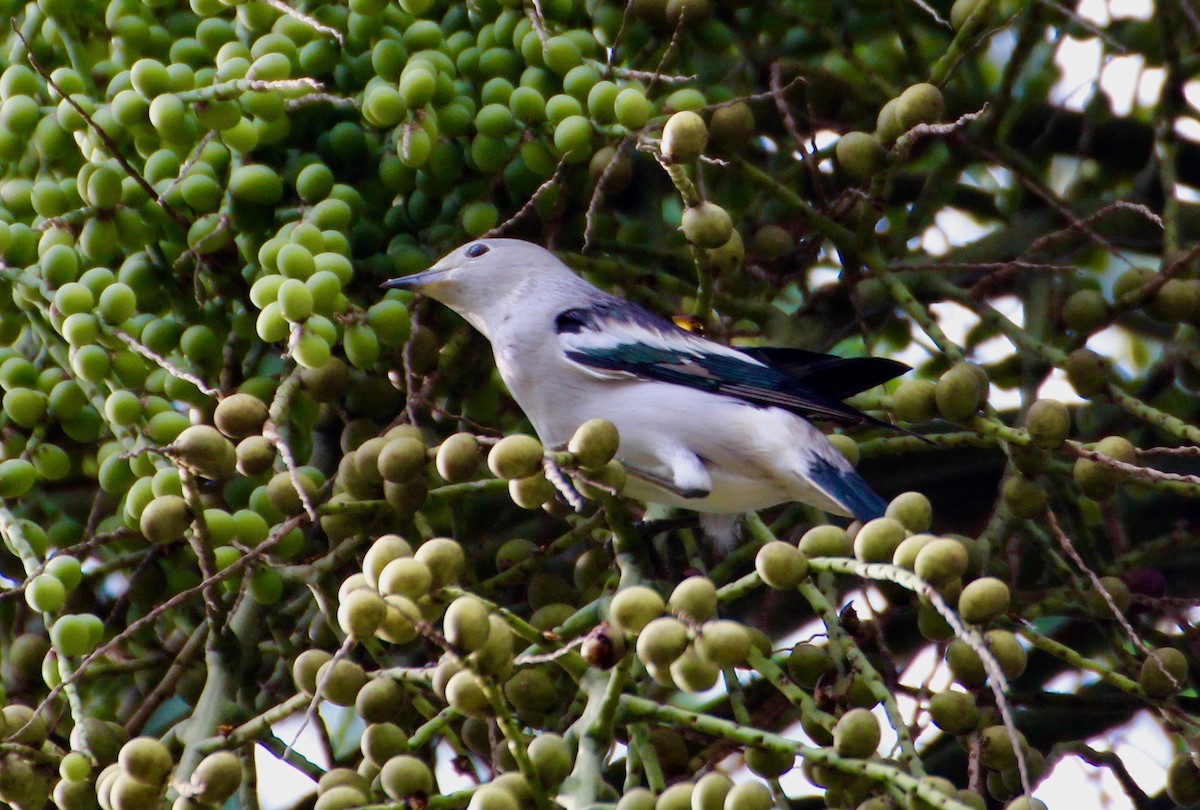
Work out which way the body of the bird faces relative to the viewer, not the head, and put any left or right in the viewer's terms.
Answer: facing to the left of the viewer

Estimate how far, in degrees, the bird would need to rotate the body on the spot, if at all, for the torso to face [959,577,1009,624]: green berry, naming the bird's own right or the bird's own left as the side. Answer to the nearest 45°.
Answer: approximately 180°

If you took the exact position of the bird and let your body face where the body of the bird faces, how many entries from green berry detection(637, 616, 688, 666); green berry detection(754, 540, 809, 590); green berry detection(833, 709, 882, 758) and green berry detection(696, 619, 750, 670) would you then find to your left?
4

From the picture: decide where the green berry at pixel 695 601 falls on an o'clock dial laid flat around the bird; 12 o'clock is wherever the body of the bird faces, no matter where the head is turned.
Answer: The green berry is roughly at 9 o'clock from the bird.

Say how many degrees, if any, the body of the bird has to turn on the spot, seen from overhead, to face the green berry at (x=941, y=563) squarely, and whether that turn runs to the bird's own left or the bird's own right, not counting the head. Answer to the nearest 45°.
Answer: approximately 180°

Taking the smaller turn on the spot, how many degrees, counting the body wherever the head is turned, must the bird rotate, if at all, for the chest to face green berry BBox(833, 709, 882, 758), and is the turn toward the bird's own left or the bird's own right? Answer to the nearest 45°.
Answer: approximately 180°
